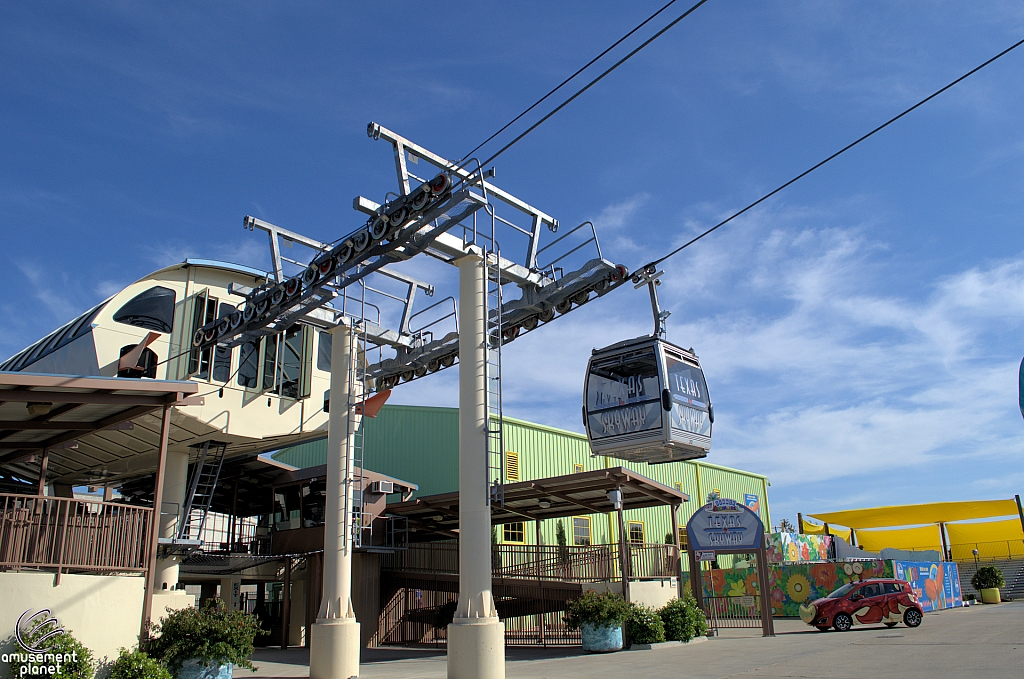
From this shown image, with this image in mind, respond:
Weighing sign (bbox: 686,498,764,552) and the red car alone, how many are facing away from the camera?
0

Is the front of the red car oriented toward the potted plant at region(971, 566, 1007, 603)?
no

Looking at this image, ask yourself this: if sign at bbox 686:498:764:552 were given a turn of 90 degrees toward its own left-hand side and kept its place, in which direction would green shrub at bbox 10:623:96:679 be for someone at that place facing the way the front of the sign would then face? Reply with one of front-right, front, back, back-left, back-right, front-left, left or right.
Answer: back-right

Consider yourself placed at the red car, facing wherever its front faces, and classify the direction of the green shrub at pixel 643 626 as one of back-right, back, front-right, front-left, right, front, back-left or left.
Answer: front

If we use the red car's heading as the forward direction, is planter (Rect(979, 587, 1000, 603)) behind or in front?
behind

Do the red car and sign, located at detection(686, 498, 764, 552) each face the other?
no

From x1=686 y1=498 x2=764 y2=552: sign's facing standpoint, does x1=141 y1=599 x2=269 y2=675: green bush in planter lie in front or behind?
in front

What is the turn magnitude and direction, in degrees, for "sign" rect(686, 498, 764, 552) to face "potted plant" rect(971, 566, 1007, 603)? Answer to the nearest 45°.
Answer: approximately 135° to its left

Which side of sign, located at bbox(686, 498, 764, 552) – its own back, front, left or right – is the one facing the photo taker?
front

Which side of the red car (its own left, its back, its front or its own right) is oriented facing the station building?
front

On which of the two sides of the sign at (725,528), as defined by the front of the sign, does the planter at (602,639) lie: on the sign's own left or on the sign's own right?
on the sign's own right

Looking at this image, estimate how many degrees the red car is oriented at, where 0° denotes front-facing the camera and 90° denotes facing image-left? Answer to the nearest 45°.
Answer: approximately 45°

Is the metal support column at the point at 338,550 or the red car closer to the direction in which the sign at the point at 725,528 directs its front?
the metal support column

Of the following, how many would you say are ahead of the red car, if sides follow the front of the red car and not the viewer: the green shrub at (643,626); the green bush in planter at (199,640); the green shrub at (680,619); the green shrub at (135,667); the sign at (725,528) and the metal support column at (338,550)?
6

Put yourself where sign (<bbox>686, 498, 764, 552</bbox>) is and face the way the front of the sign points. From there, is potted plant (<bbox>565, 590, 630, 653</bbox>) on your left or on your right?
on your right

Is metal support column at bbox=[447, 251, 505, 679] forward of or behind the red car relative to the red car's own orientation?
forward

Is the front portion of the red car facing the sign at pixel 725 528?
yes

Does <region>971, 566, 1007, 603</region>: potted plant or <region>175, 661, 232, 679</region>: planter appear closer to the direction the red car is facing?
the planter

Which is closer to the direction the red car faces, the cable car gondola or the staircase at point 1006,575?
the cable car gondola

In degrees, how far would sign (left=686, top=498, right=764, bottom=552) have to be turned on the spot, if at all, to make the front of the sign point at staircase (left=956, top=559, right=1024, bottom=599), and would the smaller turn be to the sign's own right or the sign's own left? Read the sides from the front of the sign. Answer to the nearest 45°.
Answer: approximately 135° to the sign's own left

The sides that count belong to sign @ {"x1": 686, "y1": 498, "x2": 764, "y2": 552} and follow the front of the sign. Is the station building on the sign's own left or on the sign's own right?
on the sign's own right
